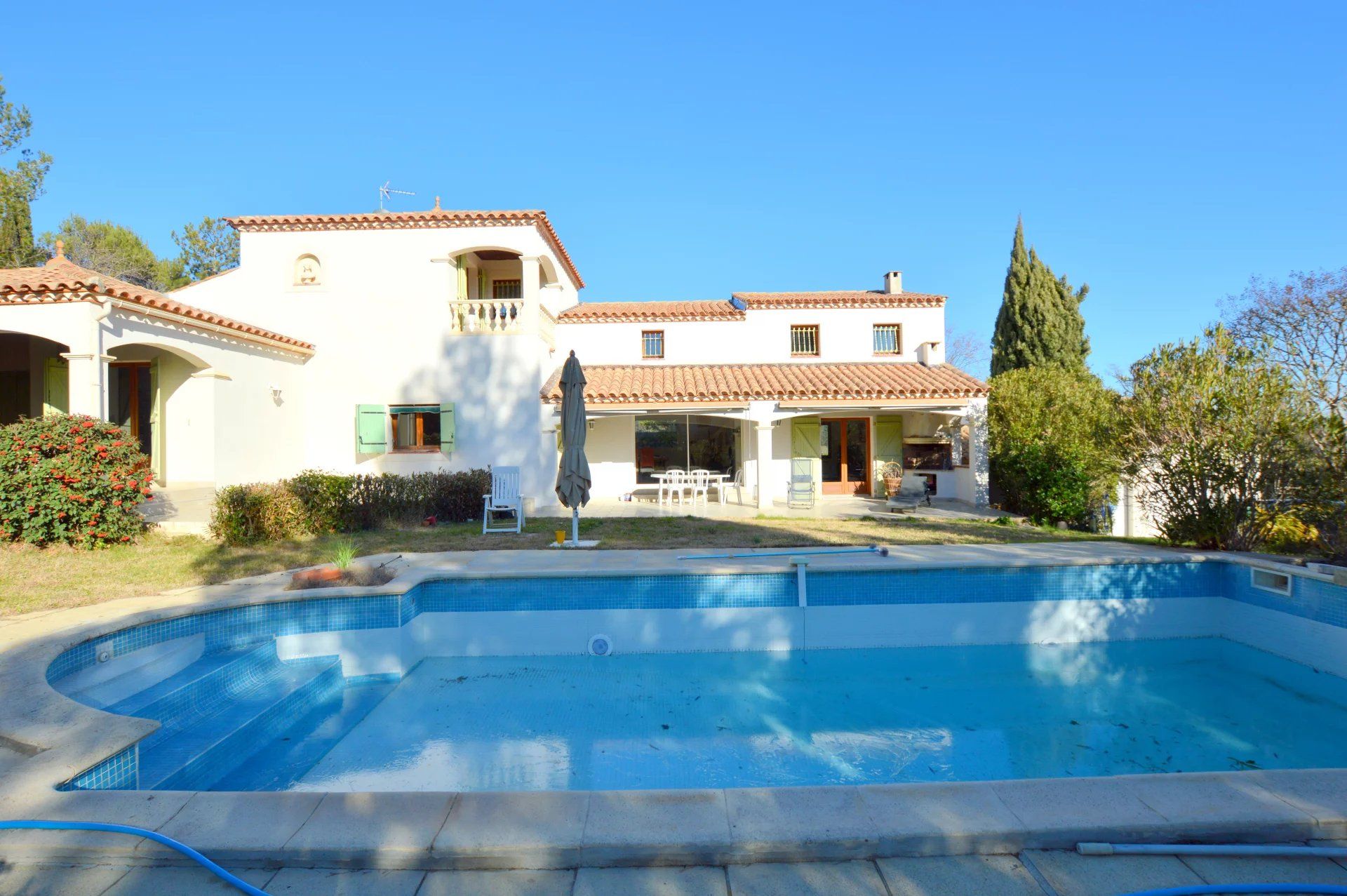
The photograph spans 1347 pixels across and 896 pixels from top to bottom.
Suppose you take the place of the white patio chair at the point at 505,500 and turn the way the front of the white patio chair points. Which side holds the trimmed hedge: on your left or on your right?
on your right

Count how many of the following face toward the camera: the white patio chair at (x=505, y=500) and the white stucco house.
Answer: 2

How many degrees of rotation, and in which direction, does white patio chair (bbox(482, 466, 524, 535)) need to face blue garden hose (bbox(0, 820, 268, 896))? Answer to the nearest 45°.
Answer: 0° — it already faces it

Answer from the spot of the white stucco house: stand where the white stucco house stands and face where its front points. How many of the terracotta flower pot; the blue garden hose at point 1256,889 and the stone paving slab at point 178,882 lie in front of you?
3

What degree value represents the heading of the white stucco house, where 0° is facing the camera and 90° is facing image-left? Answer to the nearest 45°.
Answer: approximately 0°

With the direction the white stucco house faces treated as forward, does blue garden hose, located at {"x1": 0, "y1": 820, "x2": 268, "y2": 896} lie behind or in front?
in front

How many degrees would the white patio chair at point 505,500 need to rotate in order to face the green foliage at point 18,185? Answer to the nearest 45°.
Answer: approximately 135° to its right

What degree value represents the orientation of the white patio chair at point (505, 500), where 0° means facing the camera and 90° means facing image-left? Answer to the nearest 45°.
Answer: approximately 0°

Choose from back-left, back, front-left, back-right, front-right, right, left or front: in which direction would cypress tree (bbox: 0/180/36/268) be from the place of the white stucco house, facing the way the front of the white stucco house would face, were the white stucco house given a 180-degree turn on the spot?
front-left

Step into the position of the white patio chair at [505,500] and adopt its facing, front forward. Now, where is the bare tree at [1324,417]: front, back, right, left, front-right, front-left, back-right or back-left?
front-left

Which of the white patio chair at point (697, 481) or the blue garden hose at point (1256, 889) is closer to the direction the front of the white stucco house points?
the blue garden hose
